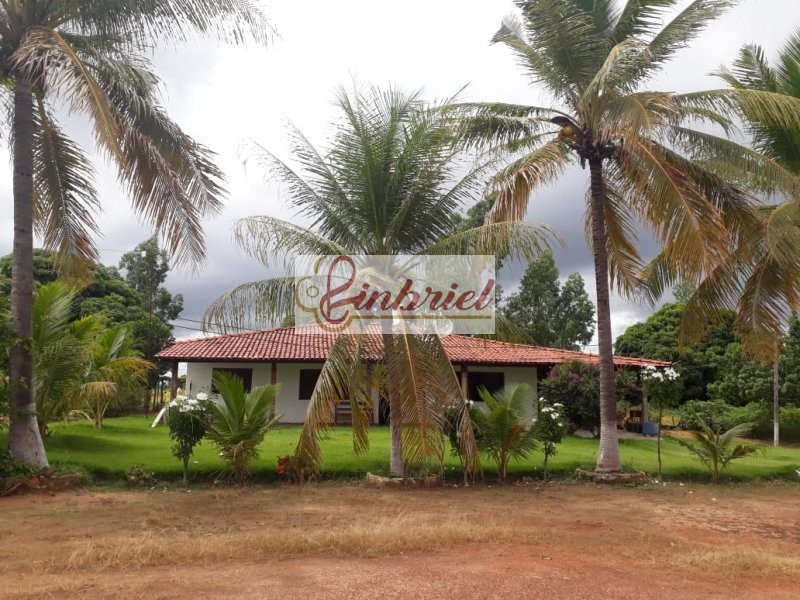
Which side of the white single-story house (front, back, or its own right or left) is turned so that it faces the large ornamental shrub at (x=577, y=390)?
left

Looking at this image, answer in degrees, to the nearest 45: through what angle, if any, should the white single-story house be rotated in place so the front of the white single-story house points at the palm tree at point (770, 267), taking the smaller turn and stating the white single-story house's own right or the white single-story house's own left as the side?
approximately 45° to the white single-story house's own left

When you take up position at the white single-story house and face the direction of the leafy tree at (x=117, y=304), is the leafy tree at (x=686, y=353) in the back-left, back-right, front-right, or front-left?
back-right

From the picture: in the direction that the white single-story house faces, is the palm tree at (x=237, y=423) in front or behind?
in front

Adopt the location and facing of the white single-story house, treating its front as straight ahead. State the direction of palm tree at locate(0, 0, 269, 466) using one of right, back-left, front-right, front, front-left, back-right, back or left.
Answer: front

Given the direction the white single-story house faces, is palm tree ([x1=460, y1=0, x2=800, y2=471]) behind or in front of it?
in front

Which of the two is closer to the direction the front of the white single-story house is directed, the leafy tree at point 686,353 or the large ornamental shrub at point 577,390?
the large ornamental shrub

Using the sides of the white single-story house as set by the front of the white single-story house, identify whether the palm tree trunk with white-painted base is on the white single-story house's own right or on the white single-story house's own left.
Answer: on the white single-story house's own left

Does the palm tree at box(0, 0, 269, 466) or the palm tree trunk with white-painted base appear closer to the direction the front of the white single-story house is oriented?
the palm tree

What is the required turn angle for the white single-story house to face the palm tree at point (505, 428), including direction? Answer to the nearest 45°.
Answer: approximately 45° to its left

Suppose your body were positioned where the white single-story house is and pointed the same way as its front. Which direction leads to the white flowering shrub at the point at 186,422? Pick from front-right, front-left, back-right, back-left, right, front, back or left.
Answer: front

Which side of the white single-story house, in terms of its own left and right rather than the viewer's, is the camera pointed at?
front

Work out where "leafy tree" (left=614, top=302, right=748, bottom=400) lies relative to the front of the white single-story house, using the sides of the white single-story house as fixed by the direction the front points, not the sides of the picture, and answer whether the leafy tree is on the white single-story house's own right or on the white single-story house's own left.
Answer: on the white single-story house's own left

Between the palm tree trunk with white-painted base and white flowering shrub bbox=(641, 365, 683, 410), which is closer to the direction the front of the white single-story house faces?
the white flowering shrub

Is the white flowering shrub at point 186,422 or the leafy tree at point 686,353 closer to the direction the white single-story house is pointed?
the white flowering shrub
